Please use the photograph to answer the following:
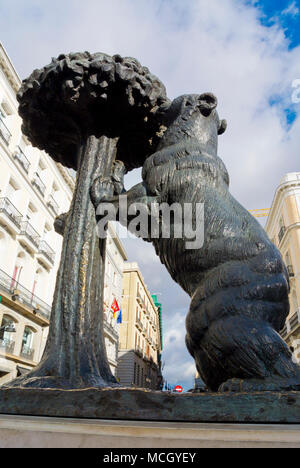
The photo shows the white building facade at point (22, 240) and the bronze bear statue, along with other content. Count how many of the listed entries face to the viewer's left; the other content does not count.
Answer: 1

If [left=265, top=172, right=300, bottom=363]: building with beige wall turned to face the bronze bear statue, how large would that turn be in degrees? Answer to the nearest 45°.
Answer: approximately 45° to its left

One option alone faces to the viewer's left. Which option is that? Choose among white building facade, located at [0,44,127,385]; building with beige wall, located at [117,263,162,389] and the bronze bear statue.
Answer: the bronze bear statue

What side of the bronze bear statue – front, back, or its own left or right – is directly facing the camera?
left

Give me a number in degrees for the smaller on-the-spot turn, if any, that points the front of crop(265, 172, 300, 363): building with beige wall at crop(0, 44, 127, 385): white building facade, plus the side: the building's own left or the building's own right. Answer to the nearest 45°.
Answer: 0° — it already faces it

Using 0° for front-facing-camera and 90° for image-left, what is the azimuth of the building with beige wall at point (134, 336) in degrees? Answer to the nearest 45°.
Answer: approximately 315°

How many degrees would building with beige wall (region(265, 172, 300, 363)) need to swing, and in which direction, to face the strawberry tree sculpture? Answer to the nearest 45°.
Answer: approximately 45° to its left

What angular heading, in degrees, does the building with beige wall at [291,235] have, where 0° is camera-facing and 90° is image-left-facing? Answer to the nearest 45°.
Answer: approximately 45°

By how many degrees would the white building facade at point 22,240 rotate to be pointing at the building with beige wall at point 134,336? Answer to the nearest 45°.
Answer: approximately 90° to its left

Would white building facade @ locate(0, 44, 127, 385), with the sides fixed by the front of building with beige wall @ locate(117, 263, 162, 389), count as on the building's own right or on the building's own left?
on the building's own right

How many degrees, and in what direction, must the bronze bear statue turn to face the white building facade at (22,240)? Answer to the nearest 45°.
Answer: approximately 45° to its right
